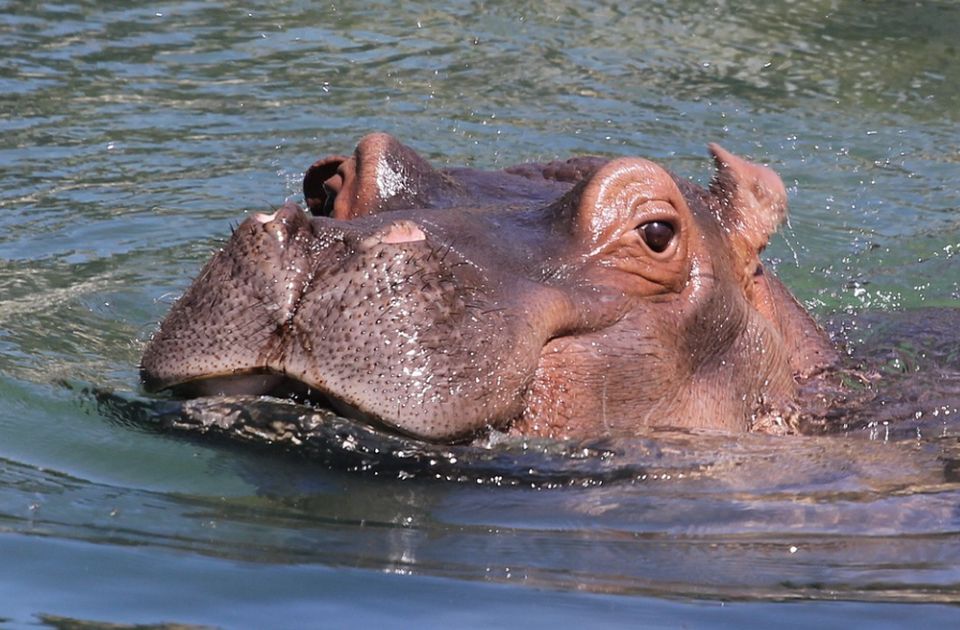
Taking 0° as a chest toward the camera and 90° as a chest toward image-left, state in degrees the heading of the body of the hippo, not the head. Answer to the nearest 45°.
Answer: approximately 45°
